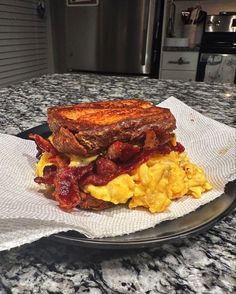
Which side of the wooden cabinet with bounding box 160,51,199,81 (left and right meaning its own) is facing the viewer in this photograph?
front

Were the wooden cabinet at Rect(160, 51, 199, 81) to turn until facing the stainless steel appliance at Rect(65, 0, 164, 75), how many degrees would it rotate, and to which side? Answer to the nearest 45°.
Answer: approximately 90° to its right

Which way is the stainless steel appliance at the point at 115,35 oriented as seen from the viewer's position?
toward the camera

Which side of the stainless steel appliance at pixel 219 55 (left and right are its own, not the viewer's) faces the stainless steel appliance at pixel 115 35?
right

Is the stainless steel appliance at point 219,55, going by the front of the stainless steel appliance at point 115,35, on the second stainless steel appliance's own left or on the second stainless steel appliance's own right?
on the second stainless steel appliance's own left

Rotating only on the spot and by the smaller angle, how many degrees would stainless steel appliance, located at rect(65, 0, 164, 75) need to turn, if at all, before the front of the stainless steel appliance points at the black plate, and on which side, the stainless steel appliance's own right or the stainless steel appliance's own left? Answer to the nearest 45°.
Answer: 0° — it already faces it

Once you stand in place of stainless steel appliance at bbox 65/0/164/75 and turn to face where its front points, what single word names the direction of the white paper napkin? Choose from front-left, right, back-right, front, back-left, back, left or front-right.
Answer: front

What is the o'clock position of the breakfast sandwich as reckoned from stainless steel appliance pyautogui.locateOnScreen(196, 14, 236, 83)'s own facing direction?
The breakfast sandwich is roughly at 12 o'clock from the stainless steel appliance.

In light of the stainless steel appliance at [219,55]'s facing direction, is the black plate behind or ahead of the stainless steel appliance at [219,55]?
ahead
